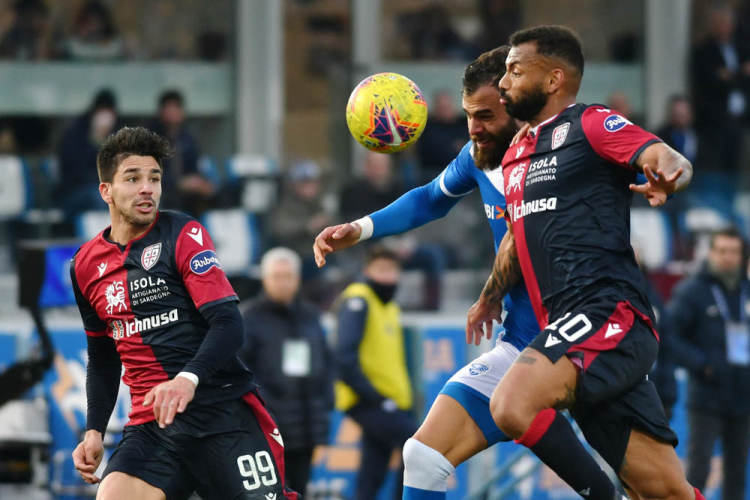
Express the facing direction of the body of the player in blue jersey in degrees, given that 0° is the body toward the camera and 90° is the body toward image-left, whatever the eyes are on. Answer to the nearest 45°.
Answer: approximately 45°

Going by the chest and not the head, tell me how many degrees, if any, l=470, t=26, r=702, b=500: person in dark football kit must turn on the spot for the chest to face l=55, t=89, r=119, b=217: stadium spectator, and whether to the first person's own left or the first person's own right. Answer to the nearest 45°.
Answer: approximately 90° to the first person's own right

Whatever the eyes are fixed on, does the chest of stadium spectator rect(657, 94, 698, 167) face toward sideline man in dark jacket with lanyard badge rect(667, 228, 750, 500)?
yes

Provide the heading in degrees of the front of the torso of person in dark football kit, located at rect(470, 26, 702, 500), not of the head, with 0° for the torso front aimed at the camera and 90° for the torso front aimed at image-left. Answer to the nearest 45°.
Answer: approximately 45°

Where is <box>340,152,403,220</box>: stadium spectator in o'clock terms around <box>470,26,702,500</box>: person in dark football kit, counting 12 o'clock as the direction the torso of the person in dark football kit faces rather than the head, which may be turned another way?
The stadium spectator is roughly at 4 o'clock from the person in dark football kit.

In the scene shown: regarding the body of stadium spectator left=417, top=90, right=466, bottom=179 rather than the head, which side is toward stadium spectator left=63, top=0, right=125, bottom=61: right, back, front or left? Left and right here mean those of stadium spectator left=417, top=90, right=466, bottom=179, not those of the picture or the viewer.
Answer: right

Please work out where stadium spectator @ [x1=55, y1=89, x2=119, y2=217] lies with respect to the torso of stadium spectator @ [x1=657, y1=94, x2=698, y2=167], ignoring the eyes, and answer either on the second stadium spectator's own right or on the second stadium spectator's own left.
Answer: on the second stadium spectator's own right

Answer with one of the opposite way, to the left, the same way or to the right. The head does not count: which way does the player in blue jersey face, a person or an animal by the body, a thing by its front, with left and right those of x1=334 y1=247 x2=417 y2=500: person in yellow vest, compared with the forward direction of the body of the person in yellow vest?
to the right

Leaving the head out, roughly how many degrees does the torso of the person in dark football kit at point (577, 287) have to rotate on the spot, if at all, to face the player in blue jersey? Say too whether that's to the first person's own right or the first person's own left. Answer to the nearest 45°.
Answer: approximately 90° to the first person's own right

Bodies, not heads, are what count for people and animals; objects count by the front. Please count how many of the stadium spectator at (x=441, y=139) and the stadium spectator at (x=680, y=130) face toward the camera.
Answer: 2

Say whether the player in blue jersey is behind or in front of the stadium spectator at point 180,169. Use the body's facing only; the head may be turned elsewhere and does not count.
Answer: in front

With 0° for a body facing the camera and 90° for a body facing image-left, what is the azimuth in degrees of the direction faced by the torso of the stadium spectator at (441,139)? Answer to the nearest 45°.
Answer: approximately 0°

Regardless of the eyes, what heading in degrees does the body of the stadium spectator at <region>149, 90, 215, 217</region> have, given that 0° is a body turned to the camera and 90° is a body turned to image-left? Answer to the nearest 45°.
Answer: approximately 0°

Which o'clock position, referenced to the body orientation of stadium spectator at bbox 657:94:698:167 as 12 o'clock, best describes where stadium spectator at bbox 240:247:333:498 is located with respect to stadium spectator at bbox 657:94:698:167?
stadium spectator at bbox 240:247:333:498 is roughly at 1 o'clock from stadium spectator at bbox 657:94:698:167.

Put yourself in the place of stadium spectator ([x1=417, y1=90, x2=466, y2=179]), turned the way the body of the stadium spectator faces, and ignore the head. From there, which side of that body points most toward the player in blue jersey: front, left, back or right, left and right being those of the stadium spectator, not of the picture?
front

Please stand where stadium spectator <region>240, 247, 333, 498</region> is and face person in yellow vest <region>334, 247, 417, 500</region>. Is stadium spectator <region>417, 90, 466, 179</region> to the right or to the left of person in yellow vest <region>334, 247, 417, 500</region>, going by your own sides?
left

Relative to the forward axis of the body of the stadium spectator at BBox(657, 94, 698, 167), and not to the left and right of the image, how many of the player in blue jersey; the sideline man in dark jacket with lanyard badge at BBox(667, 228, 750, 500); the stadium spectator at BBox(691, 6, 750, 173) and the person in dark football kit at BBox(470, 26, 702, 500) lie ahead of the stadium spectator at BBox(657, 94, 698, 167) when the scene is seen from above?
3
